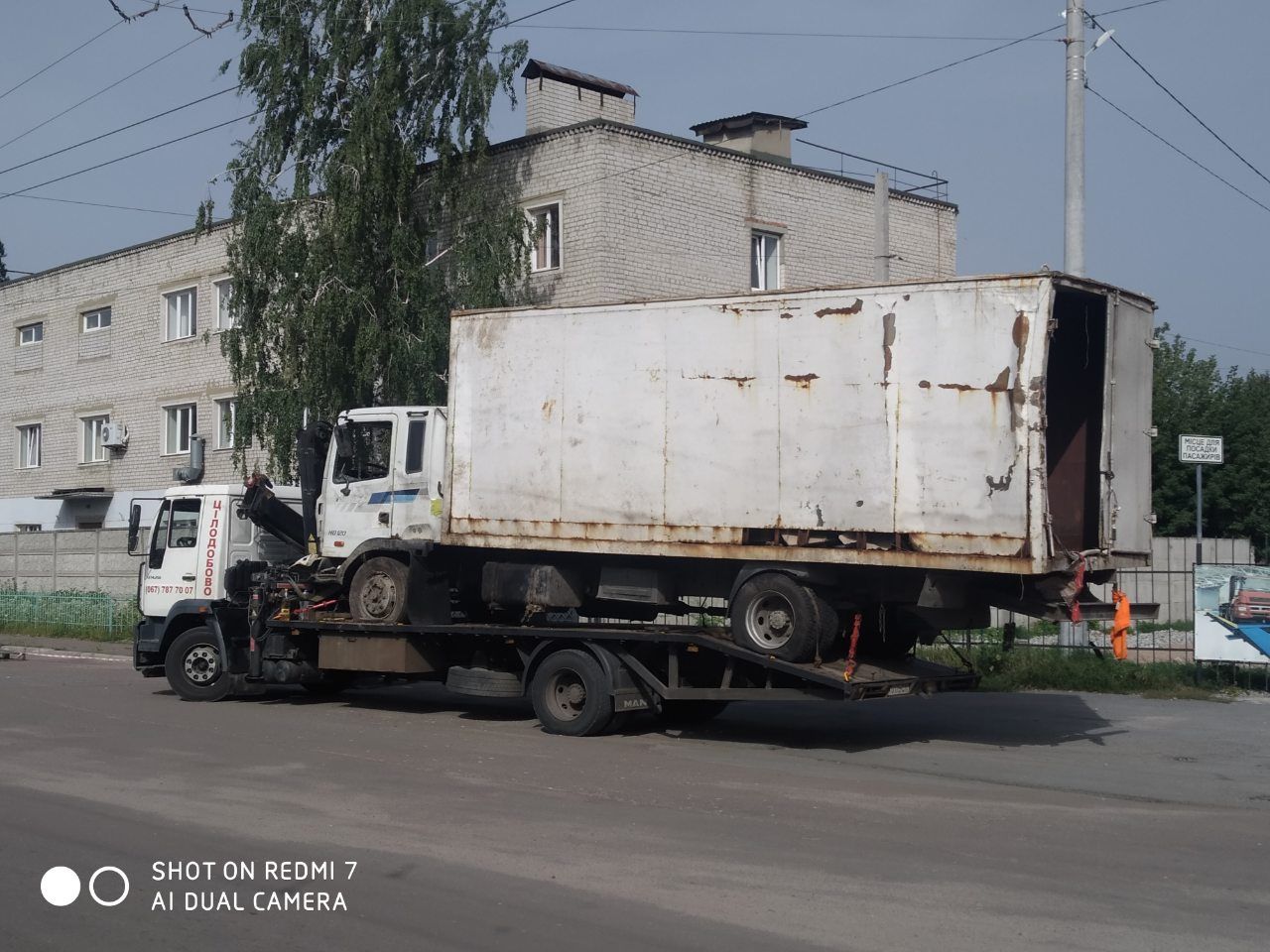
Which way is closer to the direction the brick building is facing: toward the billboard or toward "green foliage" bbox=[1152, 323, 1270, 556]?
the billboard

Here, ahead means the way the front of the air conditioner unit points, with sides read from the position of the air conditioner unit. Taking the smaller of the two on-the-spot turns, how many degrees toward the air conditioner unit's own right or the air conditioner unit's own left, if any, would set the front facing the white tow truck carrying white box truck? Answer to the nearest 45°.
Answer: approximately 45° to the air conditioner unit's own left

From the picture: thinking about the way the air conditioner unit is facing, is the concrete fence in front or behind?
in front

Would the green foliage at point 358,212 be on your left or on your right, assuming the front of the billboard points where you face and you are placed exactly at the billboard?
on your right

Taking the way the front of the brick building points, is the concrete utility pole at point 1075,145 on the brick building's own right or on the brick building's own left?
on the brick building's own left

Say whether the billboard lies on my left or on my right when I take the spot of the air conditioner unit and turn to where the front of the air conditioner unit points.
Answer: on my left

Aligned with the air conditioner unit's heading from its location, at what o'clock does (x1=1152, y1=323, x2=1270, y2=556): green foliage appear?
The green foliage is roughly at 8 o'clock from the air conditioner unit.

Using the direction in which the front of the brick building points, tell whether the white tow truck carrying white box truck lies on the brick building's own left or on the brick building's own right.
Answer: on the brick building's own left

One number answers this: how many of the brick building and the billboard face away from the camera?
0
